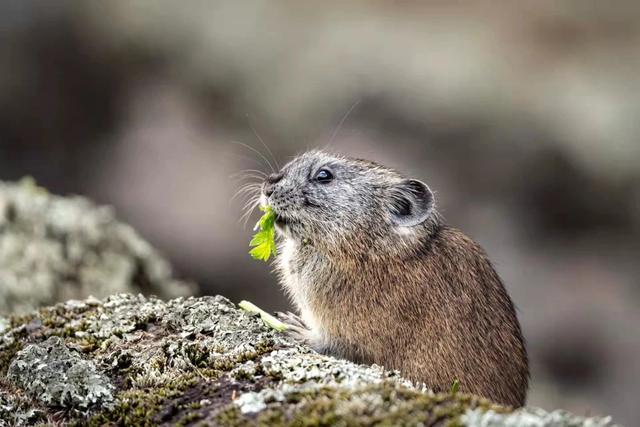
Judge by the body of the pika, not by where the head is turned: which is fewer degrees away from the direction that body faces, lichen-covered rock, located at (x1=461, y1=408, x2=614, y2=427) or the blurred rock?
the blurred rock

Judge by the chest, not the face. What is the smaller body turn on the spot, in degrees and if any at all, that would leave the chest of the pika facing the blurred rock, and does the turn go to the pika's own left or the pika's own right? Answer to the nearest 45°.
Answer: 0° — it already faces it

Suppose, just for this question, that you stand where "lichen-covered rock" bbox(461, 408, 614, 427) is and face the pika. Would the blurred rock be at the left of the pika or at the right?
left

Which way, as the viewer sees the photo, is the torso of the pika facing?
to the viewer's left

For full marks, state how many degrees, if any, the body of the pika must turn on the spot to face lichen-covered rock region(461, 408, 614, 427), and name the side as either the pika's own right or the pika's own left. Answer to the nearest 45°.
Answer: approximately 90° to the pika's own left
